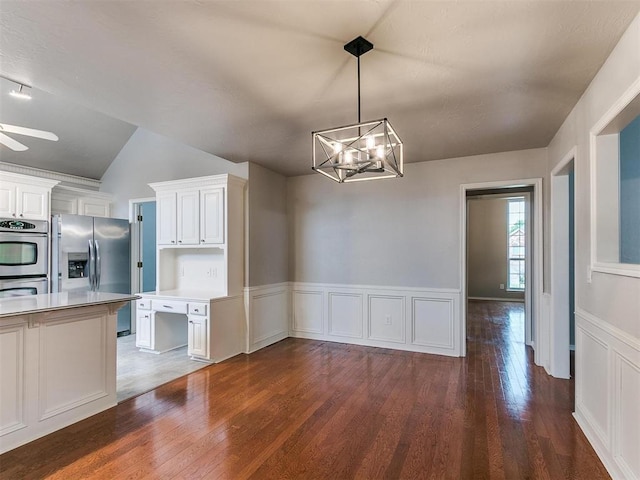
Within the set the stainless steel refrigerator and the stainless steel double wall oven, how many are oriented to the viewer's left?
0

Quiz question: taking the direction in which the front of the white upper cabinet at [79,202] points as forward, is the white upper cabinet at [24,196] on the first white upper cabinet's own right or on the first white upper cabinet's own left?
on the first white upper cabinet's own right

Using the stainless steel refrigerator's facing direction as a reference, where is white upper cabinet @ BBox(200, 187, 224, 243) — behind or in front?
in front

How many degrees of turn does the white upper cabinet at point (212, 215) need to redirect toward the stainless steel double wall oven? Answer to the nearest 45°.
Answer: approximately 45° to its right

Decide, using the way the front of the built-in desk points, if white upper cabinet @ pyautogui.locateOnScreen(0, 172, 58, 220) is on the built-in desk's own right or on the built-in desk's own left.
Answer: on the built-in desk's own right

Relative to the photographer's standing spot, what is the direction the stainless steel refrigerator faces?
facing the viewer and to the right of the viewer

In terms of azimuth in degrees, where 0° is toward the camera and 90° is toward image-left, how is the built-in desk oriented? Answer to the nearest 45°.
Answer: approximately 45°

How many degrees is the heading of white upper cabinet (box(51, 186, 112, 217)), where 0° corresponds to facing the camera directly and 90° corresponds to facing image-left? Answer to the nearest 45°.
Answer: approximately 315°

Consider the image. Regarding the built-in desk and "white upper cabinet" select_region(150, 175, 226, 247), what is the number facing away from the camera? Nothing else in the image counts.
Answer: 0

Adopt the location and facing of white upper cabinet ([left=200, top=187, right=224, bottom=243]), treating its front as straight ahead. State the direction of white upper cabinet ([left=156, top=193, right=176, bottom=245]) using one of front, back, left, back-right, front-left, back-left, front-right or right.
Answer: right
